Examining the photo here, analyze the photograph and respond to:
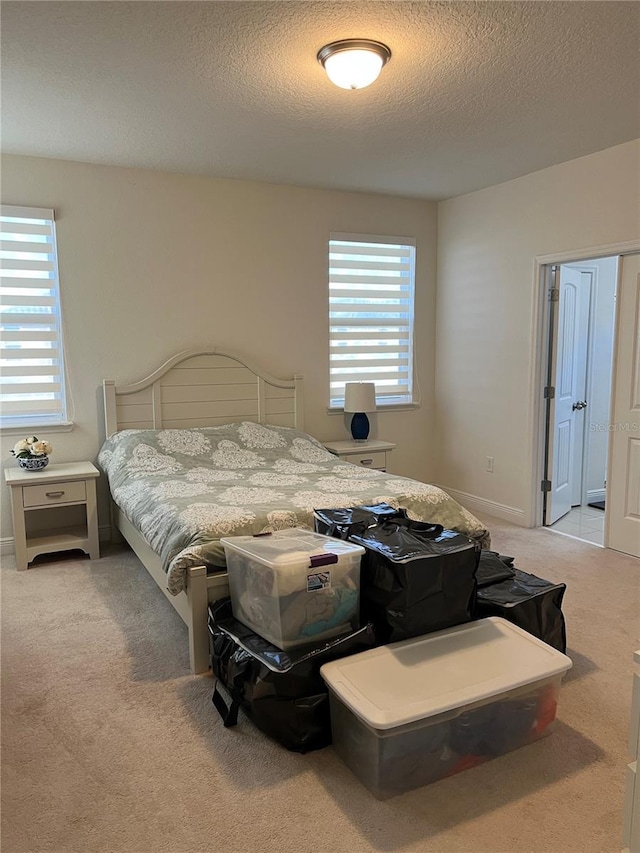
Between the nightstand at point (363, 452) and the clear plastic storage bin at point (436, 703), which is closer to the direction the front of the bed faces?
the clear plastic storage bin

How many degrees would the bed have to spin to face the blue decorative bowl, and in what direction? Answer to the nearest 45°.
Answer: approximately 135° to its right

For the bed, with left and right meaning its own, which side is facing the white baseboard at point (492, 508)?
left

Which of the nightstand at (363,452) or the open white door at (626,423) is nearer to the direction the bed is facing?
the open white door

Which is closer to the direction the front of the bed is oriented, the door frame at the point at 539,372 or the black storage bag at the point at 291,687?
the black storage bag

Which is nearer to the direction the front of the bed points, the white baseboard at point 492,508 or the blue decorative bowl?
the white baseboard

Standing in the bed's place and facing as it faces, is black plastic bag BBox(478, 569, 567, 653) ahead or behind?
ahead

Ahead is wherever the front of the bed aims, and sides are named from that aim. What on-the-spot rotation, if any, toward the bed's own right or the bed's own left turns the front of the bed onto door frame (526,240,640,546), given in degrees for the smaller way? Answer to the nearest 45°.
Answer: approximately 45° to the bed's own left

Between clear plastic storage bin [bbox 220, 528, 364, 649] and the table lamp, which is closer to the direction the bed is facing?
the clear plastic storage bin

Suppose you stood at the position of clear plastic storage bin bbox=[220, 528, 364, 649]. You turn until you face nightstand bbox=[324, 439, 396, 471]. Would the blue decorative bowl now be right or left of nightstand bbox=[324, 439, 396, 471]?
left

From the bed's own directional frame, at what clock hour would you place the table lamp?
The table lamp is roughly at 9 o'clock from the bed.

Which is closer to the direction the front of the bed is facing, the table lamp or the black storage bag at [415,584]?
the black storage bag

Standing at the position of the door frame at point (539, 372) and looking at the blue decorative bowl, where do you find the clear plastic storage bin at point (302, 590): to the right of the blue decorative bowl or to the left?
left

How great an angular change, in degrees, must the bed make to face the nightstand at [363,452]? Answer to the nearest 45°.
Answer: approximately 90° to its left

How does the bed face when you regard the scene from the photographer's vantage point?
facing the viewer and to the right of the viewer
